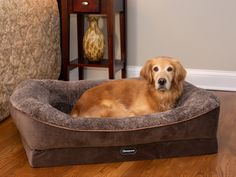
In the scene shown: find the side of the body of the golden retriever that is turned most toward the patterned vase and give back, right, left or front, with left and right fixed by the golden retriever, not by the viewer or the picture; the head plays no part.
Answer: left

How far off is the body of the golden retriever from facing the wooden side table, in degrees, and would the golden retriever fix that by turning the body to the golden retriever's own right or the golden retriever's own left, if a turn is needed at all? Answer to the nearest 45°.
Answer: approximately 135° to the golden retriever's own left

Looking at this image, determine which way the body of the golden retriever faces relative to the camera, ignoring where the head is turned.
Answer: to the viewer's right
